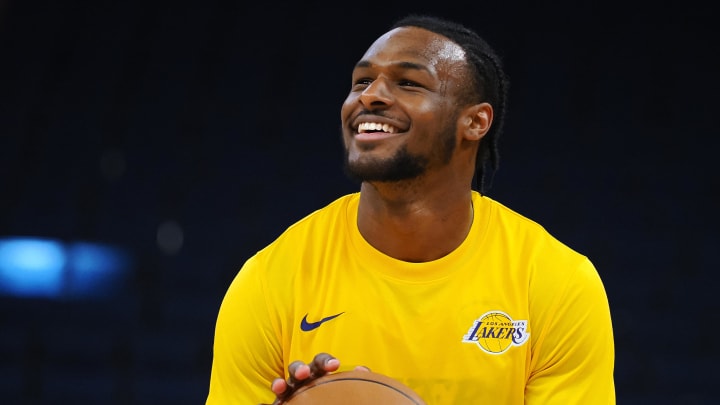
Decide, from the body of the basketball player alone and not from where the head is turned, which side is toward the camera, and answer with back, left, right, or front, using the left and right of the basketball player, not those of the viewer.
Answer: front

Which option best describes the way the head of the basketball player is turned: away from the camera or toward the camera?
toward the camera
